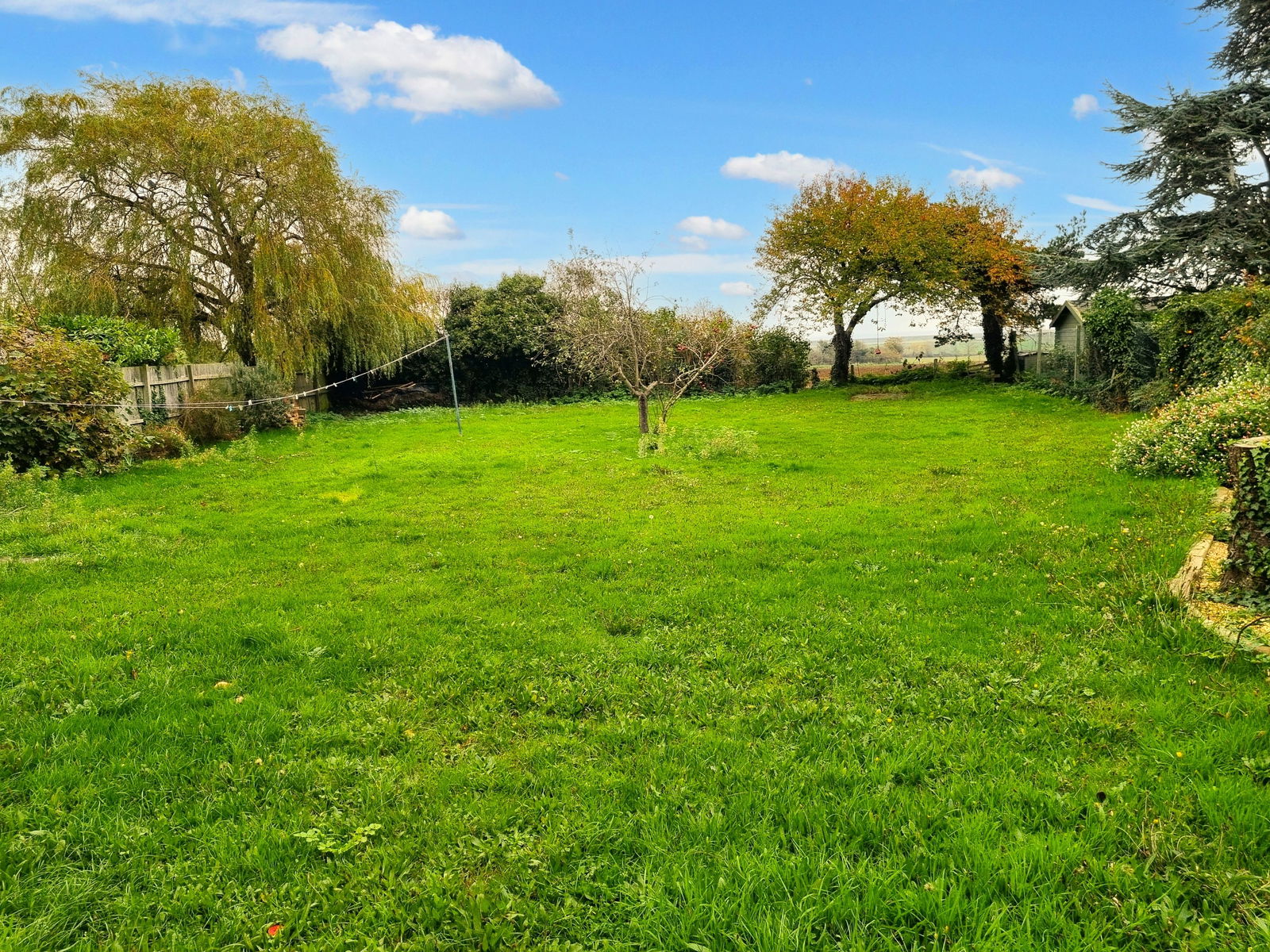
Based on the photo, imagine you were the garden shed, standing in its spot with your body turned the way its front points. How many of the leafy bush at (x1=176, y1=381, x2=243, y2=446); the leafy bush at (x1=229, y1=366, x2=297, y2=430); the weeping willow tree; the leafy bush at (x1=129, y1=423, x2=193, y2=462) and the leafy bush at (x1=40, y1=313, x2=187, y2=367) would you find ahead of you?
5

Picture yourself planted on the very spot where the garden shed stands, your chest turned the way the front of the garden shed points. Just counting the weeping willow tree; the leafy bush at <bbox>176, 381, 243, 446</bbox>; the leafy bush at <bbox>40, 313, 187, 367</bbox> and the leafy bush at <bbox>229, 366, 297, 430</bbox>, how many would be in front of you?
4

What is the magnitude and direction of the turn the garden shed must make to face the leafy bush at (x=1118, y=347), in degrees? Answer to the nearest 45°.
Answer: approximately 45° to its left

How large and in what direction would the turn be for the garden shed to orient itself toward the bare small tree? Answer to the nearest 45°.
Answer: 0° — it already faces it

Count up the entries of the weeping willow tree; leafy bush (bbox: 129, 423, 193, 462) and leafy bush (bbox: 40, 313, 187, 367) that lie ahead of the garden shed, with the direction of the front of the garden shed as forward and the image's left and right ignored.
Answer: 3

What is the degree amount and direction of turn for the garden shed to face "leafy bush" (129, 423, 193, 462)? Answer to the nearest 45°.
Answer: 0° — it already faces it

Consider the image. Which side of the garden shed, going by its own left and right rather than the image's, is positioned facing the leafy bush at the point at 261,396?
front

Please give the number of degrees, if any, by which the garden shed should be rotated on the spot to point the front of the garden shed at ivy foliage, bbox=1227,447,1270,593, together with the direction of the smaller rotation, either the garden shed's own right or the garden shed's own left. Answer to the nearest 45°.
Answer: approximately 45° to the garden shed's own left

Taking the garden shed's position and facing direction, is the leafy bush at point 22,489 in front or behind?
in front

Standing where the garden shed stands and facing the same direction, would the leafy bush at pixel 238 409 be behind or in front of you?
in front

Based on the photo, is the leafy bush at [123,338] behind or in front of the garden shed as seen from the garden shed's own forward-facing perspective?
in front

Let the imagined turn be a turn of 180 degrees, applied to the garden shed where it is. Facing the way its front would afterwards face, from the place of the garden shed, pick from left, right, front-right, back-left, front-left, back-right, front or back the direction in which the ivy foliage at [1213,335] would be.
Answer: back-right
